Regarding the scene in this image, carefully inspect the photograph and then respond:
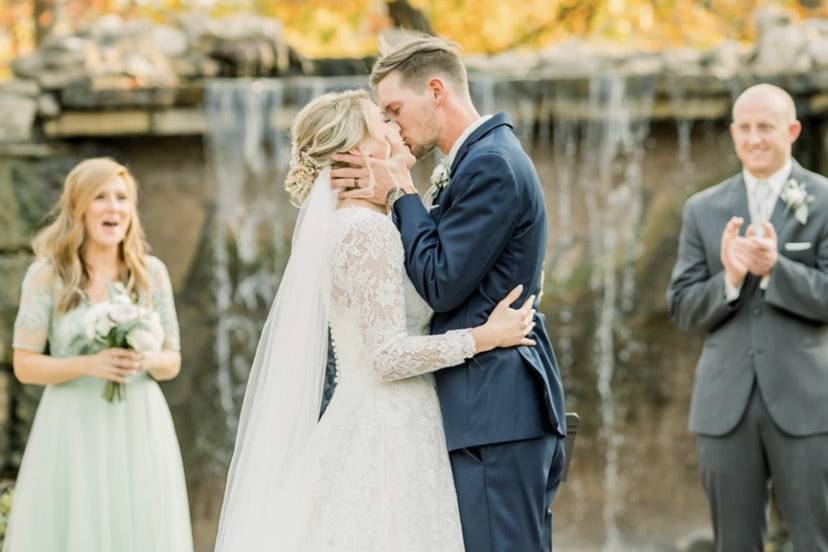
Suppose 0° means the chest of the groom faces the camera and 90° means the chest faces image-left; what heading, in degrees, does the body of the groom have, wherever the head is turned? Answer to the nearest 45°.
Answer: approximately 90°

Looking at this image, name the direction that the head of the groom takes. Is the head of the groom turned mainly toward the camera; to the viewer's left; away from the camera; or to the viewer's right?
to the viewer's left

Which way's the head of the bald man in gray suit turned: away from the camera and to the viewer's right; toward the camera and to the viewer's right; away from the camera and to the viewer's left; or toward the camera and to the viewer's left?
toward the camera and to the viewer's left

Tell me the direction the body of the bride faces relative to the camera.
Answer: to the viewer's right

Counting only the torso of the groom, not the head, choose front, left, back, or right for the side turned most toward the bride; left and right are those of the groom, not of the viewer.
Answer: front

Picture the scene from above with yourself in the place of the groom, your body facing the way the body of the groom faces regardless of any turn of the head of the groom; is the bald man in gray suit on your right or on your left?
on your right

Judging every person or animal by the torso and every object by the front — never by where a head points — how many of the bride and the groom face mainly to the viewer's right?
1

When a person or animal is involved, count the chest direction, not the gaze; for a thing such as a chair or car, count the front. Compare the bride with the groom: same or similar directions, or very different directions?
very different directions

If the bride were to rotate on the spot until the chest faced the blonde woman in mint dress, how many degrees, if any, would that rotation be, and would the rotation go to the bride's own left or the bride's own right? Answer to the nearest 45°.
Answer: approximately 135° to the bride's own left

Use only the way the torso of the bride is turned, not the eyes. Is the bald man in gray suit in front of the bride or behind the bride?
in front
